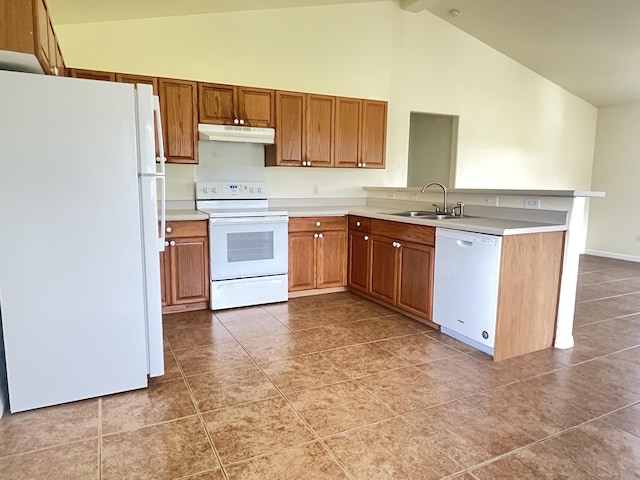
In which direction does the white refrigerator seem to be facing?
to the viewer's right

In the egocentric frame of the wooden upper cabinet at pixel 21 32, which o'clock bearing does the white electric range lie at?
The white electric range is roughly at 11 o'clock from the wooden upper cabinet.

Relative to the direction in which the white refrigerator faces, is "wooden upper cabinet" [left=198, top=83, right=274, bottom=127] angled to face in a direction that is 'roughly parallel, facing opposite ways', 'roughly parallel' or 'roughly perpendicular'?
roughly perpendicular

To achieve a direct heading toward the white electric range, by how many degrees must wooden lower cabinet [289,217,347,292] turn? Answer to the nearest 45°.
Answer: approximately 45° to its right

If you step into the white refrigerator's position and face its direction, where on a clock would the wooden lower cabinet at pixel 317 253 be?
The wooden lower cabinet is roughly at 11 o'clock from the white refrigerator.

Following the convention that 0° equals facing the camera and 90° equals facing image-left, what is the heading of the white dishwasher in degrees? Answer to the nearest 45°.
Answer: approximately 45°

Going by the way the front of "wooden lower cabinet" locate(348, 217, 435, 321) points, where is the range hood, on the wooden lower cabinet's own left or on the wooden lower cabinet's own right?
on the wooden lower cabinet's own right

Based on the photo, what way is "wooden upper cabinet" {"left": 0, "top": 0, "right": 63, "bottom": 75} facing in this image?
to the viewer's right
